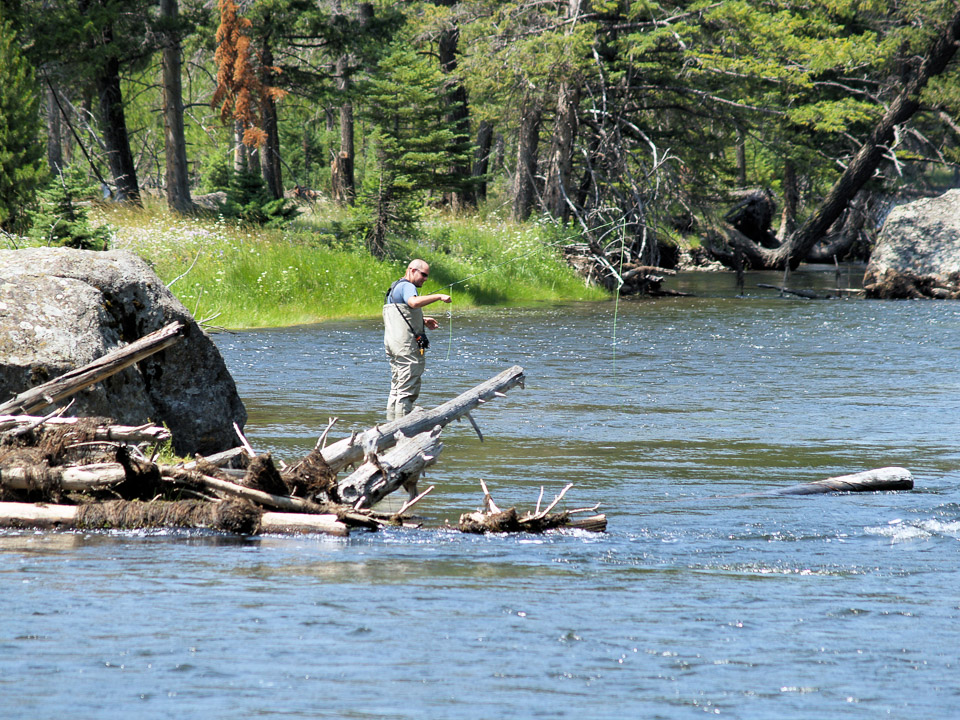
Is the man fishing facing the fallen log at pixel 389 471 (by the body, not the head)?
no

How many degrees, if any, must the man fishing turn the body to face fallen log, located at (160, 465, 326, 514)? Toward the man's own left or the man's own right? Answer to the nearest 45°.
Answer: approximately 90° to the man's own right

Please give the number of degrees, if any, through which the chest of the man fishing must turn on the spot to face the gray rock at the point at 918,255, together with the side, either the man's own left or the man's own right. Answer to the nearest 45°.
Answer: approximately 45° to the man's own left

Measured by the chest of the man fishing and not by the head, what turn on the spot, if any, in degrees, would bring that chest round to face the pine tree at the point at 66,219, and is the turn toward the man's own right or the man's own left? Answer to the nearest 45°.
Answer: approximately 135° to the man's own left

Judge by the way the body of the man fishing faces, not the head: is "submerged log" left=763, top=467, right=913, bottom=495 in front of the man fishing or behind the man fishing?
in front

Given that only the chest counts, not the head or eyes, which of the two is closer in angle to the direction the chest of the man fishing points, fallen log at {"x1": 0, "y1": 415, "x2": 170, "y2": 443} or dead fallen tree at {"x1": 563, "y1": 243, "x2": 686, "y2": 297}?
the dead fallen tree

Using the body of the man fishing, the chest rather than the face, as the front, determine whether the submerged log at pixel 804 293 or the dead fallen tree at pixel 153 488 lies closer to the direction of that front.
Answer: the submerged log

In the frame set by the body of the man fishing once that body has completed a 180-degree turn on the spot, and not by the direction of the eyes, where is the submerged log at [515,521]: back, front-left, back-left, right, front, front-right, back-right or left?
left

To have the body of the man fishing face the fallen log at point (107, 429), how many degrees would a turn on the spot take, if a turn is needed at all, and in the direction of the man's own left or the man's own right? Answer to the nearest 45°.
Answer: approximately 135° to the man's own right

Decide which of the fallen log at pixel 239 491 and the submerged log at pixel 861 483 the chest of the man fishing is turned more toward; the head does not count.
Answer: the submerged log

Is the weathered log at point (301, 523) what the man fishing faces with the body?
no

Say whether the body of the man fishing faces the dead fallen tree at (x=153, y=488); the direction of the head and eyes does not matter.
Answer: no

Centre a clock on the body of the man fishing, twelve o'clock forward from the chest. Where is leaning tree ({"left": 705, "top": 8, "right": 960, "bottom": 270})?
The leaning tree is roughly at 10 o'clock from the man fishing.

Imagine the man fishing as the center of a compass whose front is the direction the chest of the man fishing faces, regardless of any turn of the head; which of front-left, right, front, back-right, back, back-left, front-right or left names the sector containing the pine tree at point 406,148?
left

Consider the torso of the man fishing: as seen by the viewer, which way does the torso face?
to the viewer's right

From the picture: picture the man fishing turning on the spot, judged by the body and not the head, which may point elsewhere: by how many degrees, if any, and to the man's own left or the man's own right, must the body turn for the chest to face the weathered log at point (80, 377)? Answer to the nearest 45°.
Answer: approximately 135° to the man's own right
